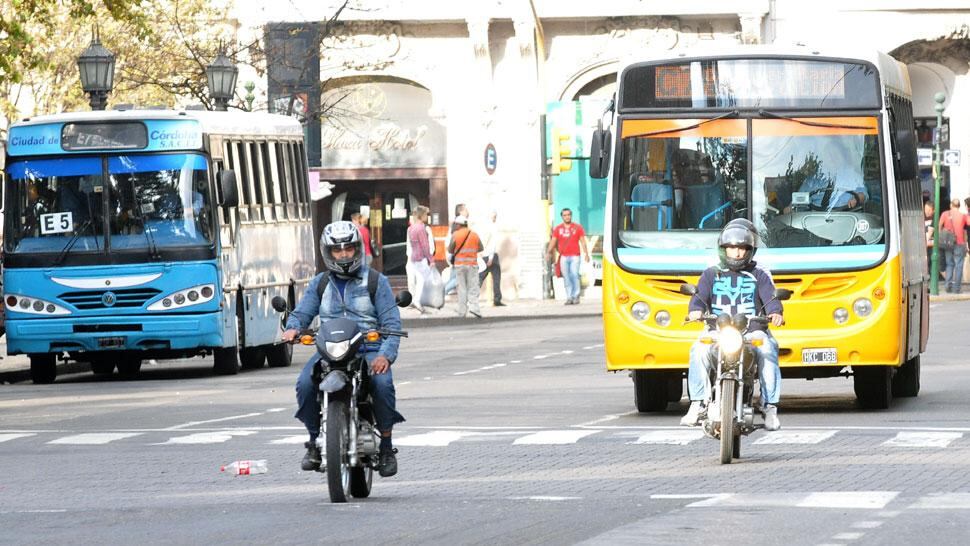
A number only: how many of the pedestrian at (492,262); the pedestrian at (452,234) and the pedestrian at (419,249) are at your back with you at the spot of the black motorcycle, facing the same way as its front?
3

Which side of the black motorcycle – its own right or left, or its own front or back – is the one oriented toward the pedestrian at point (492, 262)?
back

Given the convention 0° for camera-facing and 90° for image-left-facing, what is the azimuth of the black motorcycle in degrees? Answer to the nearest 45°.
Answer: approximately 0°

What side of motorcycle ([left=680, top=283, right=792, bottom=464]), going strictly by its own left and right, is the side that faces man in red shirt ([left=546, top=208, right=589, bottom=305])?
back

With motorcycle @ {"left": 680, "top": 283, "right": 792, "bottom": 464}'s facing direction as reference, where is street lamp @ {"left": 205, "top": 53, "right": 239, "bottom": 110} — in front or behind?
behind

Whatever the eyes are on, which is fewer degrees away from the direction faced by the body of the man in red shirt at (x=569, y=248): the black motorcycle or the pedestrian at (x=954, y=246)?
the black motorcycle
